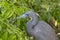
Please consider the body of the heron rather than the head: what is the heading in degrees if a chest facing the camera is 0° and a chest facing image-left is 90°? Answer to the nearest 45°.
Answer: approximately 90°
